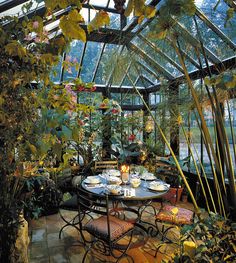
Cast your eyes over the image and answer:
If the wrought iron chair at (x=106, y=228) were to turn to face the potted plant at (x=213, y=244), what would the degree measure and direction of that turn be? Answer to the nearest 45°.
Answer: approximately 90° to its right

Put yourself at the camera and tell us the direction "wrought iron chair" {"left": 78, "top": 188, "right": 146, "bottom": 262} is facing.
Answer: facing away from the viewer and to the right of the viewer

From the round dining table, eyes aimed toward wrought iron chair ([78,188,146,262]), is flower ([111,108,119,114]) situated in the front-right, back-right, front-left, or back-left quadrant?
back-right

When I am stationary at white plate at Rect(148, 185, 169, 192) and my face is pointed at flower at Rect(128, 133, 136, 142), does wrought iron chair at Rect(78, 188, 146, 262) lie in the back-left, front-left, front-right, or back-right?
back-left

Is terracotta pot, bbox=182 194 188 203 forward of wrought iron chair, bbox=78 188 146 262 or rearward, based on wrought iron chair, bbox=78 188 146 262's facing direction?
forward

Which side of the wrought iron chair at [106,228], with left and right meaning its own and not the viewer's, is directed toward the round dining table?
front

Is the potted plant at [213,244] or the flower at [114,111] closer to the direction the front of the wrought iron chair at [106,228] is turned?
the flower

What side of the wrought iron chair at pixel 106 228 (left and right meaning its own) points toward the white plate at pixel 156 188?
front

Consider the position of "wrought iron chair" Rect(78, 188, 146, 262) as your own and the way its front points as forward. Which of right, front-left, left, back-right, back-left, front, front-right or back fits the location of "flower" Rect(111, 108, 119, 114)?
front-left

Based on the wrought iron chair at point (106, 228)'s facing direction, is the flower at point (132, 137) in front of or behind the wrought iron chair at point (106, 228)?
in front
